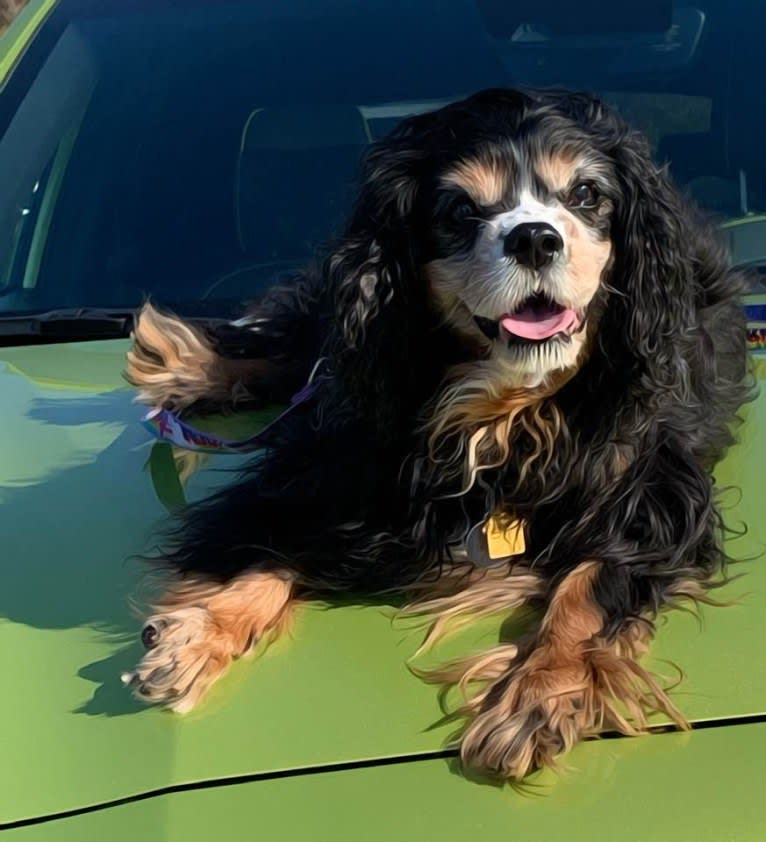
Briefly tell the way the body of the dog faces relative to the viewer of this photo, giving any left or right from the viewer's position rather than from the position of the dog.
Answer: facing the viewer
